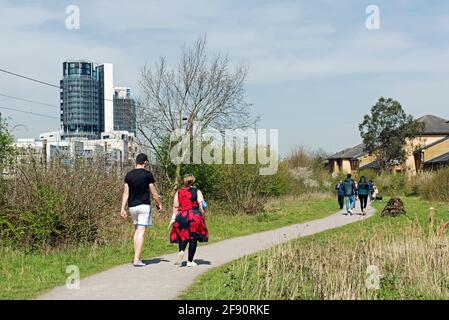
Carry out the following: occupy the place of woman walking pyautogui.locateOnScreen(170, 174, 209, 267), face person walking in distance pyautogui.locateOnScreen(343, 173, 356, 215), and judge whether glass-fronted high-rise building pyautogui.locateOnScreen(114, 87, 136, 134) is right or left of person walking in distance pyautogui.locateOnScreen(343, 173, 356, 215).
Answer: left

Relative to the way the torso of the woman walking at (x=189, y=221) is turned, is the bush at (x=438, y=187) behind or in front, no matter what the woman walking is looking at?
in front

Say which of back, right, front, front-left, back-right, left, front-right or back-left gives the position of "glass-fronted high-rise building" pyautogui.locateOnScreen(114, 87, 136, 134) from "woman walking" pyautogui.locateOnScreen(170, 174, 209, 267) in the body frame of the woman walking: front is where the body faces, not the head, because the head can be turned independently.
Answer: front

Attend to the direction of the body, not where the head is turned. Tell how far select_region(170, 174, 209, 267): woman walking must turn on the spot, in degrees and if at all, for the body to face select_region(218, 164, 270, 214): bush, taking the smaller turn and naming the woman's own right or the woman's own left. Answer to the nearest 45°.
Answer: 0° — they already face it

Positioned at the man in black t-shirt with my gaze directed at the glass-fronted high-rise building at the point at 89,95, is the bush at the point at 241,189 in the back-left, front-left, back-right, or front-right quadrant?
front-right

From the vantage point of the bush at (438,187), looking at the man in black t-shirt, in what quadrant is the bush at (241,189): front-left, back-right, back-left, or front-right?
front-right

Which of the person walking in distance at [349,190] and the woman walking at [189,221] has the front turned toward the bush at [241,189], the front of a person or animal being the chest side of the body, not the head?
the woman walking

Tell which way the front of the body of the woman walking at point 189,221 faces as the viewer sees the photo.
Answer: away from the camera
